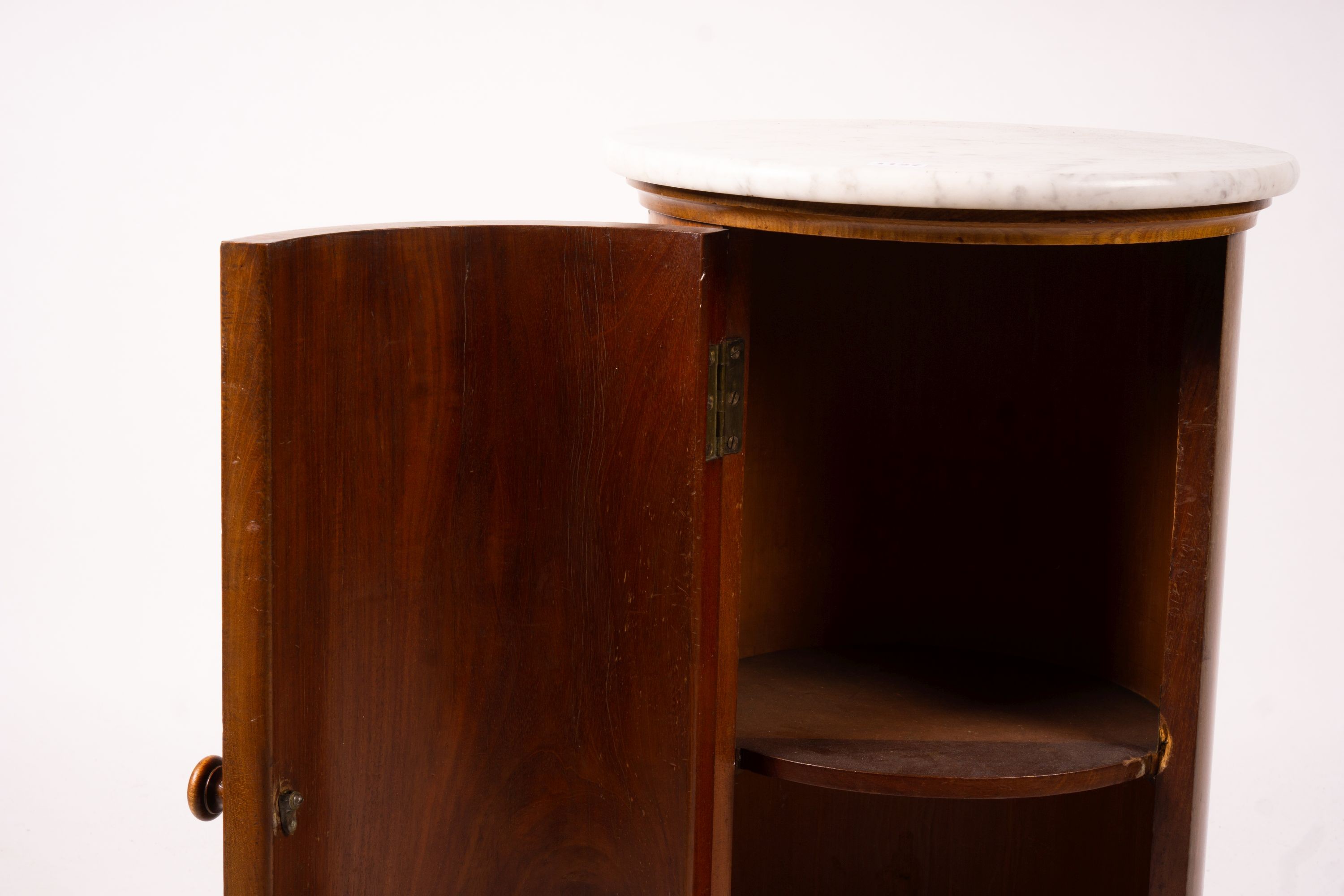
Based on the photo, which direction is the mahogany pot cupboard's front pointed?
toward the camera
